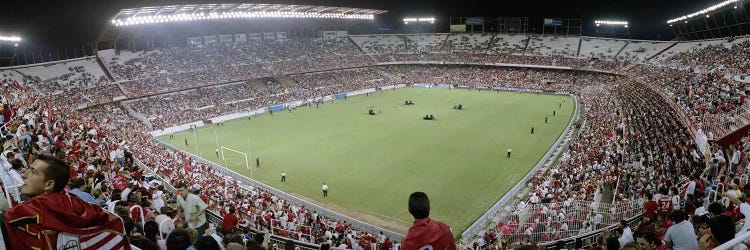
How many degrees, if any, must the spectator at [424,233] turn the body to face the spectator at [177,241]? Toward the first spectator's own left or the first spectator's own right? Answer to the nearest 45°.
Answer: approximately 90° to the first spectator's own left

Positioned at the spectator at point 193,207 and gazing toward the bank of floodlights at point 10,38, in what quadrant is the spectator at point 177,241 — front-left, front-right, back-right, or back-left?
back-left

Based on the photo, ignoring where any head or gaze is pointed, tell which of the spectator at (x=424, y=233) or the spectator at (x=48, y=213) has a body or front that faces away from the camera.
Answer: the spectator at (x=424, y=233)

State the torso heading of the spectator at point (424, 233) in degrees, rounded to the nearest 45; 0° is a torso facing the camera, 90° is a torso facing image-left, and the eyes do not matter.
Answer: approximately 180°

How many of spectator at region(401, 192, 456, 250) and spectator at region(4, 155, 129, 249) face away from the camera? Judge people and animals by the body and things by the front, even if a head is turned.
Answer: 1

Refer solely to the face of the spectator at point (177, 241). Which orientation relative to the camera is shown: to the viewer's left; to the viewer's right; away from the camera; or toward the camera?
away from the camera
